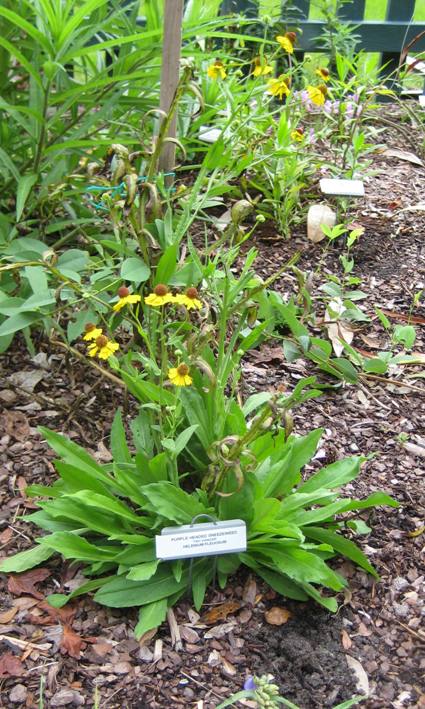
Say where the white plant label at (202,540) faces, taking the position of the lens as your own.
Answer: facing the viewer

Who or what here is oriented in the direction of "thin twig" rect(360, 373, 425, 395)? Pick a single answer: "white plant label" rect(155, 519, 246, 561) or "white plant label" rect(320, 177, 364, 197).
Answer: "white plant label" rect(320, 177, 364, 197)

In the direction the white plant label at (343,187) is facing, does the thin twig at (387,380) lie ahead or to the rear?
ahead

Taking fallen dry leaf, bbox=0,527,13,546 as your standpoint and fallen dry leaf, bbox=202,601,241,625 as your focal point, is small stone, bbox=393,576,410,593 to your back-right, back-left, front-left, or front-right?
front-left

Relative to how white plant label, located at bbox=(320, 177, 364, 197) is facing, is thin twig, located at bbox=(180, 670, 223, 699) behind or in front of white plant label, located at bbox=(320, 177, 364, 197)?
in front

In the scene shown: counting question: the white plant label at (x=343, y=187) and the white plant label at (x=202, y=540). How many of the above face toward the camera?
2

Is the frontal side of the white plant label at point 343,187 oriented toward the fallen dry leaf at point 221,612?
yes

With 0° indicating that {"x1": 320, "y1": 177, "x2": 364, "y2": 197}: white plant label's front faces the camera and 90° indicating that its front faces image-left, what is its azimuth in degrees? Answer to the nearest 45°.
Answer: approximately 0°

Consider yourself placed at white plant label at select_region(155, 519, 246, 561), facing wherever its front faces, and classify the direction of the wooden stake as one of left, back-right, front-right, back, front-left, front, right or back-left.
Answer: back

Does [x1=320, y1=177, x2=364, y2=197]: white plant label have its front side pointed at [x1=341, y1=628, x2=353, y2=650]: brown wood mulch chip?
yes

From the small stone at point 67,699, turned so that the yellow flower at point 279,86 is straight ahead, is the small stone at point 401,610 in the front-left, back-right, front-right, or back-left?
front-right

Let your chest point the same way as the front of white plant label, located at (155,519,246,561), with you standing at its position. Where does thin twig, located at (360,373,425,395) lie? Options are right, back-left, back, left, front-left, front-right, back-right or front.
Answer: back-left
